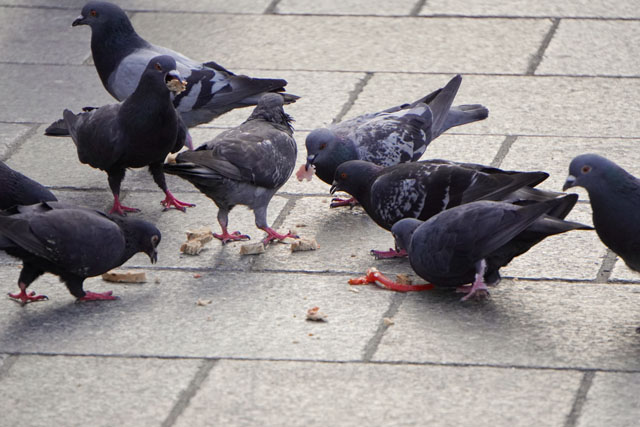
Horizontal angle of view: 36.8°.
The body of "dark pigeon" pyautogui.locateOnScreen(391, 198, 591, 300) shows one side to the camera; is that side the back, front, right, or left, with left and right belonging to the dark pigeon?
left

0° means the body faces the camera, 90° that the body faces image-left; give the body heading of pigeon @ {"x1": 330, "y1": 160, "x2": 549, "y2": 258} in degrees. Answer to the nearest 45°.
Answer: approximately 90°

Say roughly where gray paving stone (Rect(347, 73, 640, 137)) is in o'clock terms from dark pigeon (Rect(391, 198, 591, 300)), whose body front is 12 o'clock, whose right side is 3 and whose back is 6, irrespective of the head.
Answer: The gray paving stone is roughly at 3 o'clock from the dark pigeon.

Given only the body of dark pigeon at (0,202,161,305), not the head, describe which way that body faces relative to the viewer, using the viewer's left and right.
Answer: facing to the right of the viewer

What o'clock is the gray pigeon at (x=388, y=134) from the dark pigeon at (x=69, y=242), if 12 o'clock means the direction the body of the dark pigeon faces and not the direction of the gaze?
The gray pigeon is roughly at 11 o'clock from the dark pigeon.

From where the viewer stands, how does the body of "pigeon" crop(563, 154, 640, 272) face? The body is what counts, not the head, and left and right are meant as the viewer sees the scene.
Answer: facing to the left of the viewer

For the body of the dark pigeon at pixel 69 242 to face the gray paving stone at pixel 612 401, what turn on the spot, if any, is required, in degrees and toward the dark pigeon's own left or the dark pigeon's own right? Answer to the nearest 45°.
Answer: approximately 45° to the dark pigeon's own right

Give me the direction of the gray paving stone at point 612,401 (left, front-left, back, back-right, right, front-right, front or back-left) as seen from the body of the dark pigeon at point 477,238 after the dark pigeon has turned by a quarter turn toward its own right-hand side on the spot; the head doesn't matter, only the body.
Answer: back-right

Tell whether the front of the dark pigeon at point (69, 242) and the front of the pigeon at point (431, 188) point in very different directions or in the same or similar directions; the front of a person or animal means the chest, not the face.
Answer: very different directions

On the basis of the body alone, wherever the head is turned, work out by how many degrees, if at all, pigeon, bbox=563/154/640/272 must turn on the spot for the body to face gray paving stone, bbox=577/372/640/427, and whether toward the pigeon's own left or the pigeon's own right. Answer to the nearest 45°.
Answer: approximately 90° to the pigeon's own left

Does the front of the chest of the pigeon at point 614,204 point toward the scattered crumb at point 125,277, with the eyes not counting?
yes

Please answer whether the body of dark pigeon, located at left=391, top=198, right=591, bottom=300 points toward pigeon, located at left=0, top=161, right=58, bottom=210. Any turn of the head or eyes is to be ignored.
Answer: yes
